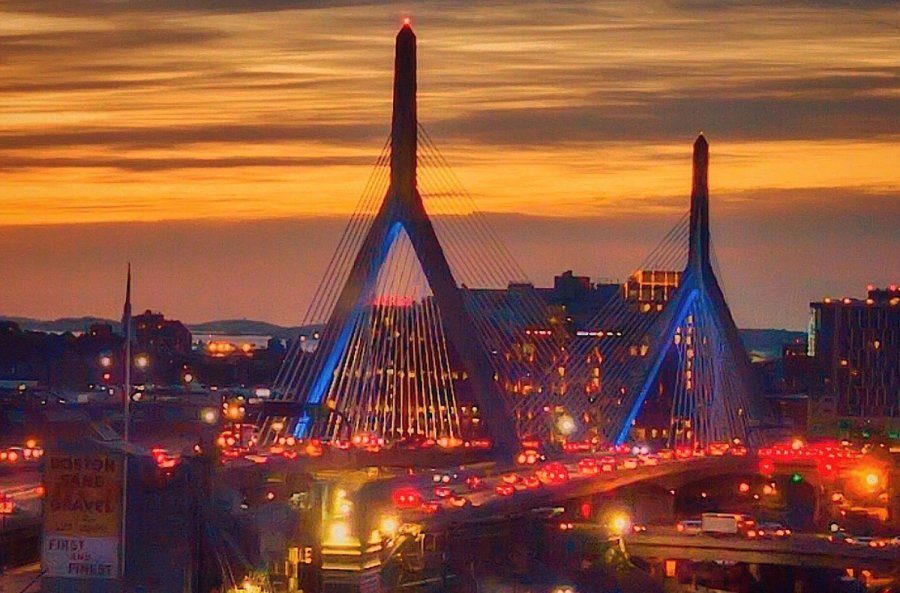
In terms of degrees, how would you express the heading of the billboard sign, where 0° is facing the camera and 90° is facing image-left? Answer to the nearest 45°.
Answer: approximately 0°
